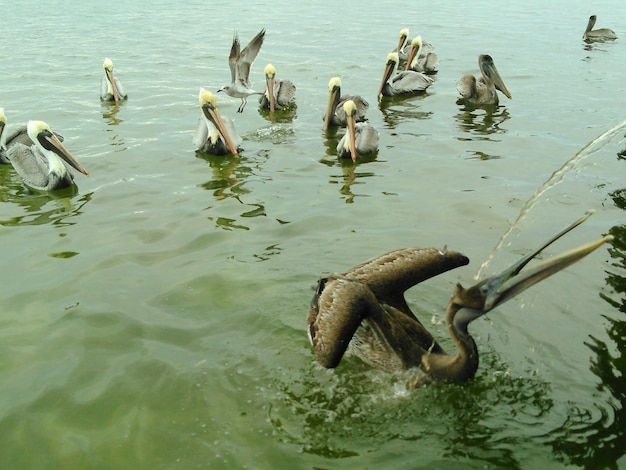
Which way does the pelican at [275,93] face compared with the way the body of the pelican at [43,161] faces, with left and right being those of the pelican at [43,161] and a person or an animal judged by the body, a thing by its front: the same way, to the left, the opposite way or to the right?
to the right

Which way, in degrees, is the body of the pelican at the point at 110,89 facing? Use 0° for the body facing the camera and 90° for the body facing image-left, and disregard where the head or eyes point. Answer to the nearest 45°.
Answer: approximately 0°

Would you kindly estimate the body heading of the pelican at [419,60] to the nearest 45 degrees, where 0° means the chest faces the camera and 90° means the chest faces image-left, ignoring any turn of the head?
approximately 45°

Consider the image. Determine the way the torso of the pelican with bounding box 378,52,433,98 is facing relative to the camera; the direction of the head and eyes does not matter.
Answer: to the viewer's left

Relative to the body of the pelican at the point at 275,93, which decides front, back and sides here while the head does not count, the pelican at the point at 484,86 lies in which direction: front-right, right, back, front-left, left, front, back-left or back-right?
back-left

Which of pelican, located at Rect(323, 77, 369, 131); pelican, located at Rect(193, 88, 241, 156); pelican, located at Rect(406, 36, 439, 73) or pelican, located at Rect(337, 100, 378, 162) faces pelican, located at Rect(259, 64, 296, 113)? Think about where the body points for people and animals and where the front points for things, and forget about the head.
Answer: pelican, located at Rect(406, 36, 439, 73)

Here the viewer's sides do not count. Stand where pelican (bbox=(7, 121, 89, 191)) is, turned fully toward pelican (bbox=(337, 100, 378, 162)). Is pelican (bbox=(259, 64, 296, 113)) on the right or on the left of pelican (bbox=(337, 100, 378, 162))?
left

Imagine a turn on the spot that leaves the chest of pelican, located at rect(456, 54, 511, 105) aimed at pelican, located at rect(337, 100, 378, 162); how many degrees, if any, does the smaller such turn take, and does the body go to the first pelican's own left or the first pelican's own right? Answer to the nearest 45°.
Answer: approximately 135° to the first pelican's own right

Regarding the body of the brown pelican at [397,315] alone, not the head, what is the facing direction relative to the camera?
to the viewer's right

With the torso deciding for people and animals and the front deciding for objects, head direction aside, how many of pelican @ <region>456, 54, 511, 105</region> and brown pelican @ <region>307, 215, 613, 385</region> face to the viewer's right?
2

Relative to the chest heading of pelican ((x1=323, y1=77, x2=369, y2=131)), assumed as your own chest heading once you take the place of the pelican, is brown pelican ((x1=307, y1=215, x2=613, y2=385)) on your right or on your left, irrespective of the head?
on your left

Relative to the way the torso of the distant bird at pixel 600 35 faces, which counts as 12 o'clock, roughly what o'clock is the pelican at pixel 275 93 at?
The pelican is roughly at 10 o'clock from the distant bird.
